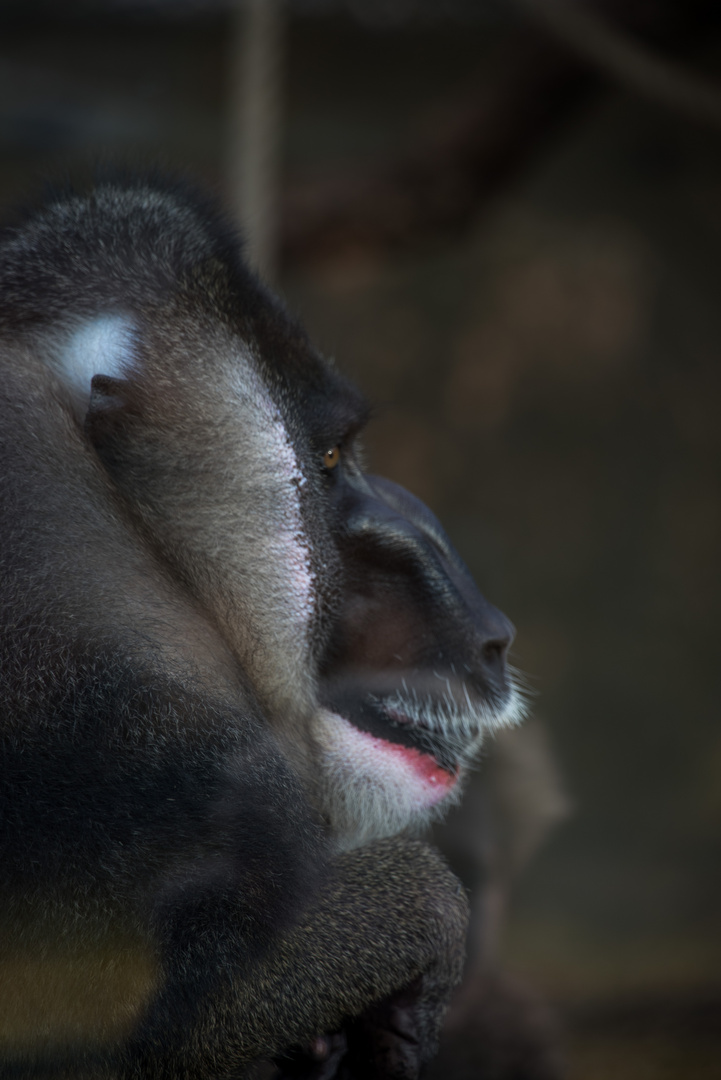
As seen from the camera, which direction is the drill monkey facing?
to the viewer's right

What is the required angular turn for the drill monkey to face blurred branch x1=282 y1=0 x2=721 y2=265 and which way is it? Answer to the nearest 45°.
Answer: approximately 90° to its left

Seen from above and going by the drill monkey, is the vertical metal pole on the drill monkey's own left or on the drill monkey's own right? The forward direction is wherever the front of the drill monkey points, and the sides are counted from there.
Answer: on the drill monkey's own left

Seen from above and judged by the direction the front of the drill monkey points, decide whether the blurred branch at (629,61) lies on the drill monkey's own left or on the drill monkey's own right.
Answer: on the drill monkey's own left
